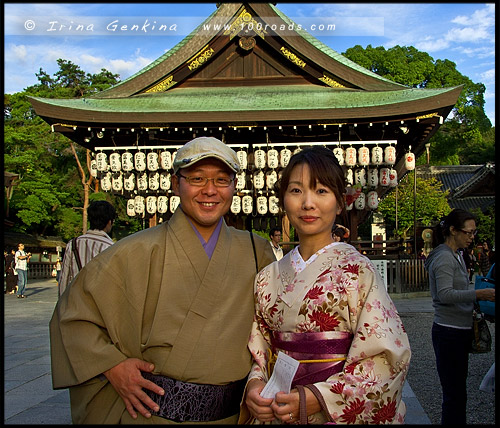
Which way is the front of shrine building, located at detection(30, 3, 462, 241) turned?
toward the camera

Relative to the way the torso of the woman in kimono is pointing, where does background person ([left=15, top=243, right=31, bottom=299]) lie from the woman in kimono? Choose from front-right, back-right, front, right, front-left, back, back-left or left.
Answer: right

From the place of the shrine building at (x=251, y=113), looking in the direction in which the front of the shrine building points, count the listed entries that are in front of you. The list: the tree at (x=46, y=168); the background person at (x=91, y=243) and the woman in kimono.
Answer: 2

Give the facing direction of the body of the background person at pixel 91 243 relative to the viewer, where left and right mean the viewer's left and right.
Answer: facing away from the viewer and to the right of the viewer

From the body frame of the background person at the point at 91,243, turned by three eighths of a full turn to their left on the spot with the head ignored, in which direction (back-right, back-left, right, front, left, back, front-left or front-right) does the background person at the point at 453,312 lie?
back-left

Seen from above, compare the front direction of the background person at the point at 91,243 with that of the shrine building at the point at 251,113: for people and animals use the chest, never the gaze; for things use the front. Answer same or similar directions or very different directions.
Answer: very different directions

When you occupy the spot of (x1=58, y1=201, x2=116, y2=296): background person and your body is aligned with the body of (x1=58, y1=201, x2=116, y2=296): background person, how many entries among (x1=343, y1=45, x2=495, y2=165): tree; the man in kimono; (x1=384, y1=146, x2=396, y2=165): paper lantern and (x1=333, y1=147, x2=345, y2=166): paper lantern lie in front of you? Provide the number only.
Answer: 3

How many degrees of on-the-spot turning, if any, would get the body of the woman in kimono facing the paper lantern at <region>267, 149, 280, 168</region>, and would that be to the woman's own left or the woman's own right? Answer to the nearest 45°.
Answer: approximately 135° to the woman's own right

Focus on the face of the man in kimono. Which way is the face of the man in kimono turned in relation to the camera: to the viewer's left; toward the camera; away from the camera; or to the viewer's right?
toward the camera

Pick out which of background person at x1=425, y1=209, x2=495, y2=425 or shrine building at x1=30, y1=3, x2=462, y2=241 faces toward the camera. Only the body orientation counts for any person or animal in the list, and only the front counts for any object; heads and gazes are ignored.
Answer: the shrine building

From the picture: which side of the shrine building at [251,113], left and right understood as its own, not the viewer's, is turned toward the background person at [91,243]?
front

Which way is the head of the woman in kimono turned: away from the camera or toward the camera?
toward the camera

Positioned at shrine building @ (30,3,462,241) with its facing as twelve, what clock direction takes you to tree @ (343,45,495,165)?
The tree is roughly at 7 o'clock from the shrine building.
